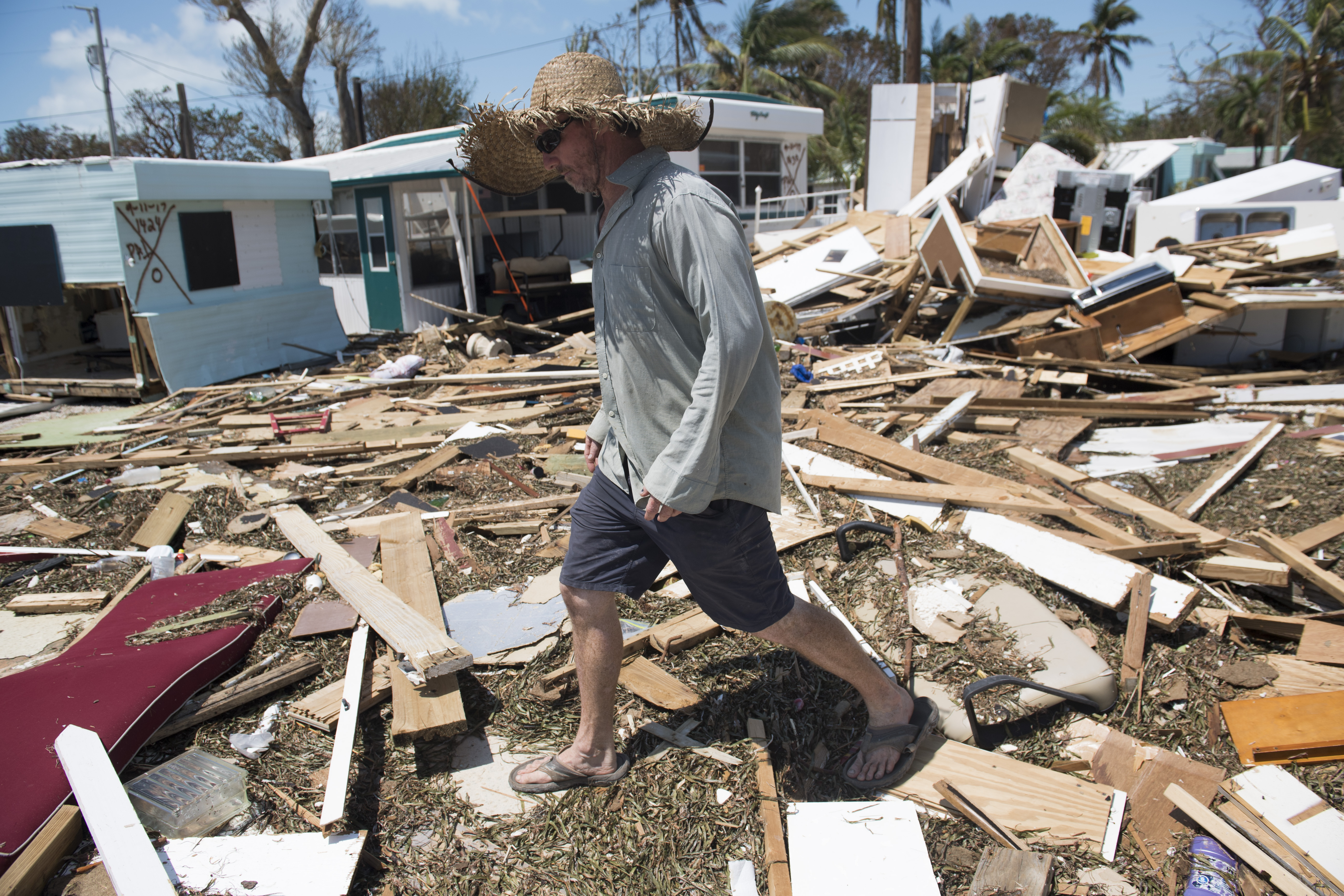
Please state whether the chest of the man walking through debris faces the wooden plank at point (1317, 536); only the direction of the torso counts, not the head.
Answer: no

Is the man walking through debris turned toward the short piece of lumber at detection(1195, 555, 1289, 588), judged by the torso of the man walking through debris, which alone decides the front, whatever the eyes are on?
no

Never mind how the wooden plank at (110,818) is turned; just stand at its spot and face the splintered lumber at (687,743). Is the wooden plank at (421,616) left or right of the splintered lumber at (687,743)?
left

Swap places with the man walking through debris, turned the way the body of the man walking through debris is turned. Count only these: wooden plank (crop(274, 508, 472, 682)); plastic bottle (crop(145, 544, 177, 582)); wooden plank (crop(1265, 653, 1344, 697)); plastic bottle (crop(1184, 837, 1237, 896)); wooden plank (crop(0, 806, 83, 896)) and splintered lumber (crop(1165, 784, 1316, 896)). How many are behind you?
3

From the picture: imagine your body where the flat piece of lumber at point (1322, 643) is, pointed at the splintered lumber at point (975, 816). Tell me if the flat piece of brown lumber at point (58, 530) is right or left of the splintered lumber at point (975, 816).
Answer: right

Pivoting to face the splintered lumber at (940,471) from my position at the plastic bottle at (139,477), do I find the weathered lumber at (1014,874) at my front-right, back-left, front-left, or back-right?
front-right
